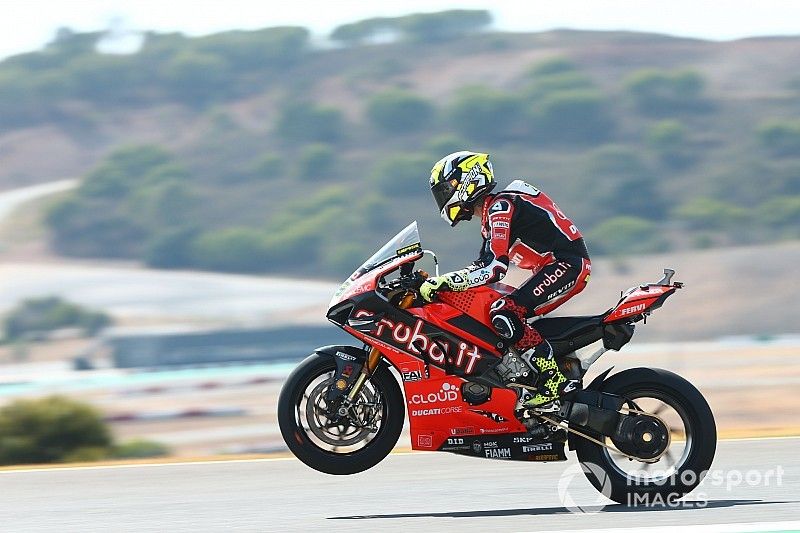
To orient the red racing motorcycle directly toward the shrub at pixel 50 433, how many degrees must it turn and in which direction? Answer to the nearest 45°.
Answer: approximately 45° to its right

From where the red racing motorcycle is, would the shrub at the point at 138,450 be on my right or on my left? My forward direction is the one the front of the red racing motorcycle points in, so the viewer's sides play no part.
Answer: on my right

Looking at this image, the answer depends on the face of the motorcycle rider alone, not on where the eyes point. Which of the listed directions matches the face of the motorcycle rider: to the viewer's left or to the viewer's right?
to the viewer's left

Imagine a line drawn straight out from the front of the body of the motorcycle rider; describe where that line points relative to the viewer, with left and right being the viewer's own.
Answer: facing to the left of the viewer

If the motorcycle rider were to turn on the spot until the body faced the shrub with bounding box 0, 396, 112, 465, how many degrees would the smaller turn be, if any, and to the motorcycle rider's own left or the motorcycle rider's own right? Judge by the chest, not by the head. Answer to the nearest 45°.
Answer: approximately 45° to the motorcycle rider's own right

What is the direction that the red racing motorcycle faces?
to the viewer's left
